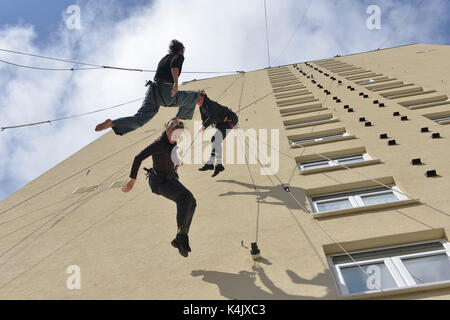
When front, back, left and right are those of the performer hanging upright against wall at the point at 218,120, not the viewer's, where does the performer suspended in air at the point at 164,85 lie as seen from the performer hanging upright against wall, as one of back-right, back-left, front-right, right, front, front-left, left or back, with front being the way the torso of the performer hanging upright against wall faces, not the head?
front-left

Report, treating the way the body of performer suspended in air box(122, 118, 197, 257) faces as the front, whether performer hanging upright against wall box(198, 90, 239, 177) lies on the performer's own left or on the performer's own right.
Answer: on the performer's own left
